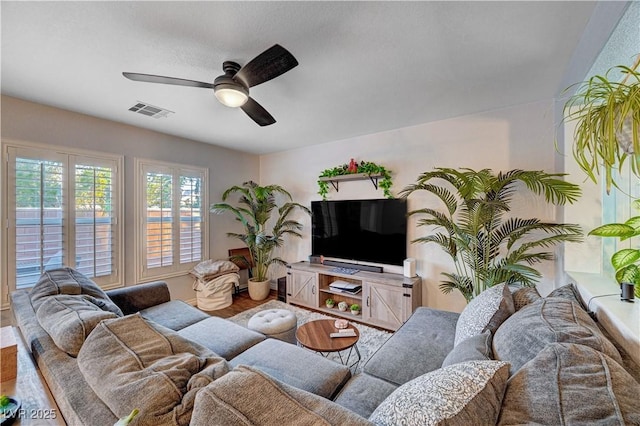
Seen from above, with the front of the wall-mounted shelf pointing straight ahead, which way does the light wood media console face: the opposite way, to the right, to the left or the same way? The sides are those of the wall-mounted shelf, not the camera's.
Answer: the same way

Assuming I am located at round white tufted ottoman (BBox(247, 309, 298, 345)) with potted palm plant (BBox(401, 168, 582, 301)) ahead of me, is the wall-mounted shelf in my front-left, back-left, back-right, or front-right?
front-left

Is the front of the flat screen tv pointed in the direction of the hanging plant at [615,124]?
no

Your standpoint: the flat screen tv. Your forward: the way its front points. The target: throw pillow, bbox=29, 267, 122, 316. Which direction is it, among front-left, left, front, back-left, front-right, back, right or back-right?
front

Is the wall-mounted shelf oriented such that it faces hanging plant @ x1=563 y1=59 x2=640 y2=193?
no

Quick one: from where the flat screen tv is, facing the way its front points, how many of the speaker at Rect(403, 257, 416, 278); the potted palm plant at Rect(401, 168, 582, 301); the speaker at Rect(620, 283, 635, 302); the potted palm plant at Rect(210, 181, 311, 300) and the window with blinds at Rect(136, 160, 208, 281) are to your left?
3

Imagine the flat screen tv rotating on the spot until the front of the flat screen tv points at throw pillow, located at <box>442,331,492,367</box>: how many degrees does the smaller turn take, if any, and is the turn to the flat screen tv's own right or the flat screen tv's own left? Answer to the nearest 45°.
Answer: approximately 45° to the flat screen tv's own left

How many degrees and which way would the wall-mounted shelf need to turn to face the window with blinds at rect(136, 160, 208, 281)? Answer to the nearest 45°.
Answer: approximately 45° to its right

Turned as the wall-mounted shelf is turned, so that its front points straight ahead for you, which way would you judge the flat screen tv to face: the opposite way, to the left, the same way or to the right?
the same way

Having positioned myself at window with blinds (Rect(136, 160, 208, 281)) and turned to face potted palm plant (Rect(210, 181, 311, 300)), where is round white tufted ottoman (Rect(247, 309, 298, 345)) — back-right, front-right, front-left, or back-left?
front-right

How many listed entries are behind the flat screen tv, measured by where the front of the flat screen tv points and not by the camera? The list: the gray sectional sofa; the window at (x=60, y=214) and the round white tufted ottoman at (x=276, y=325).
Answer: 0

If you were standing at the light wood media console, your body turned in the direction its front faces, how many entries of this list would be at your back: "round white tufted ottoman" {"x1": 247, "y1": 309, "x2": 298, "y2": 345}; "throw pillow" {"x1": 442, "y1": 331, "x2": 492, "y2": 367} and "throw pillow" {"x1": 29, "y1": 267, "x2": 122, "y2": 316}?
0

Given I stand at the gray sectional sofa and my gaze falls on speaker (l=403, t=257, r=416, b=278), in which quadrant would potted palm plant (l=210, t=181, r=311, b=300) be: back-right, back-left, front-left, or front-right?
front-left

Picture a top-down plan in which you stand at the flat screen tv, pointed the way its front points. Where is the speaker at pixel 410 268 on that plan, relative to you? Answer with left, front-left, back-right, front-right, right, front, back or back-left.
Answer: left

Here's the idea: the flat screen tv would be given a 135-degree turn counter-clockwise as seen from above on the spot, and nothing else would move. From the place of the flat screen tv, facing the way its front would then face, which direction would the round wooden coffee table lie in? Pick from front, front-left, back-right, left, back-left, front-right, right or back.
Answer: right

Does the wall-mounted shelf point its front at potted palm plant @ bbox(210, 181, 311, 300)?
no

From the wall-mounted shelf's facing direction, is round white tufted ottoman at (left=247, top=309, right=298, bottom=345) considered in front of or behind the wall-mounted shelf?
in front

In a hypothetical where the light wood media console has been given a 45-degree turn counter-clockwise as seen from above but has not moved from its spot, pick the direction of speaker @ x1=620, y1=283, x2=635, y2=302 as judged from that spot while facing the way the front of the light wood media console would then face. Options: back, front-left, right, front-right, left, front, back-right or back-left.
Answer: front-left

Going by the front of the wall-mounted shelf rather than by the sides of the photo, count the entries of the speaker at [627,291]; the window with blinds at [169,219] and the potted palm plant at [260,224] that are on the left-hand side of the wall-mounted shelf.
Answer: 1

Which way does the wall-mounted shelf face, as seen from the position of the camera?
facing the viewer and to the left of the viewer

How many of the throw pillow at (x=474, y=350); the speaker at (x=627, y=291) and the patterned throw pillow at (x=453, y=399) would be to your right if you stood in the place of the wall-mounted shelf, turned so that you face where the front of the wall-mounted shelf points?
0
